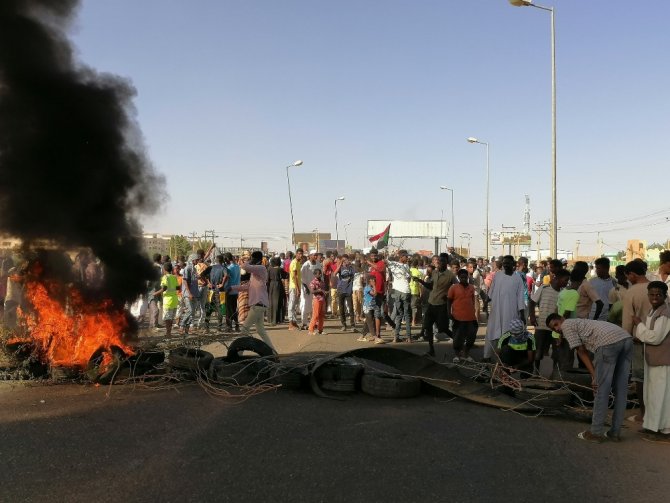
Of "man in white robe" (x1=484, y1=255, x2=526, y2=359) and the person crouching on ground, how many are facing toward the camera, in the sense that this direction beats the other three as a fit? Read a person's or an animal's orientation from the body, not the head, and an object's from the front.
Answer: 2

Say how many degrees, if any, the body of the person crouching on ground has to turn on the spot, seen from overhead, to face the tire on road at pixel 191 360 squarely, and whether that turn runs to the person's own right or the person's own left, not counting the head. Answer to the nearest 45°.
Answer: approximately 45° to the person's own right

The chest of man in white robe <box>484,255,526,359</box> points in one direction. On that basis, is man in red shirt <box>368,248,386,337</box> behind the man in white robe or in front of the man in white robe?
behind

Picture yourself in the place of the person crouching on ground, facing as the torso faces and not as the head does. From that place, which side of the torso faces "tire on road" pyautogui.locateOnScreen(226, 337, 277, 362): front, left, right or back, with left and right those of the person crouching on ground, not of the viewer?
right

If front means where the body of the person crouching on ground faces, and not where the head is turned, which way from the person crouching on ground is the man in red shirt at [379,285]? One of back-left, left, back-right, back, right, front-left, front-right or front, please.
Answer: back-right

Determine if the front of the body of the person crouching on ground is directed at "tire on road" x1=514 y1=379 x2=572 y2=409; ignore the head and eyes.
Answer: yes

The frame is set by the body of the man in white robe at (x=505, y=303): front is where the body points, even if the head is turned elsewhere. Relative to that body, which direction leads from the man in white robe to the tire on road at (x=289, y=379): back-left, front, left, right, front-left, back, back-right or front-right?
front-right

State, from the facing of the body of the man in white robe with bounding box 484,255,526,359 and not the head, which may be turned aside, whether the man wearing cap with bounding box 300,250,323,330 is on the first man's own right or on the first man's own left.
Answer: on the first man's own right

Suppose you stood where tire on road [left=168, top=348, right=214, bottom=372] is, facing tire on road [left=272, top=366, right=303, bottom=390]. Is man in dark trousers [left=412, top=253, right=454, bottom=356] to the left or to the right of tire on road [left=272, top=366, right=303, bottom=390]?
left

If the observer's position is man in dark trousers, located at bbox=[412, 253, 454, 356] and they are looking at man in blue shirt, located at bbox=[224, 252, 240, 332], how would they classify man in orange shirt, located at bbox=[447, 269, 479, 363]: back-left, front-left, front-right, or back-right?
back-left

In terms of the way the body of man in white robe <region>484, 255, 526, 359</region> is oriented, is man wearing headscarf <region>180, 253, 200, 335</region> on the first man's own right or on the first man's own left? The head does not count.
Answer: on the first man's own right

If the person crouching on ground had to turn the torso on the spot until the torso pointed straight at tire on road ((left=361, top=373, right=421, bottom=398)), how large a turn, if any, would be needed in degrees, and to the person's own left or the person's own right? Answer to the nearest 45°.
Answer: approximately 45° to the person's own right
